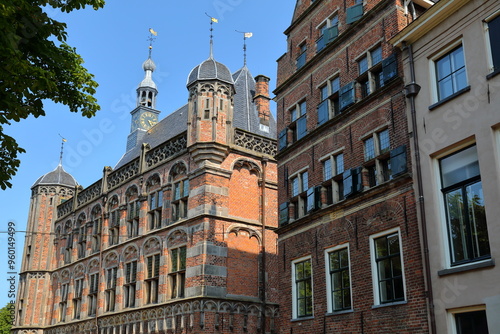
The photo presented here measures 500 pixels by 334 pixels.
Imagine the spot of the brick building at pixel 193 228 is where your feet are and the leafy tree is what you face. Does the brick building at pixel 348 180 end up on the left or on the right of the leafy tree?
left

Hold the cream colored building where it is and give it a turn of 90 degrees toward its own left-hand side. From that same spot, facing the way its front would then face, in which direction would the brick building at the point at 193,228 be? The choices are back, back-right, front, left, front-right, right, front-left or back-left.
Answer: back

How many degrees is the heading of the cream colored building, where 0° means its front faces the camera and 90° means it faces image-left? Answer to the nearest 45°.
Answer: approximately 45°

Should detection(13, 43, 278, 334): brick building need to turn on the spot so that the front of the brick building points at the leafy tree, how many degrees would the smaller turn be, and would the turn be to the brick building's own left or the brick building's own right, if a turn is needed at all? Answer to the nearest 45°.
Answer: approximately 45° to the brick building's own left

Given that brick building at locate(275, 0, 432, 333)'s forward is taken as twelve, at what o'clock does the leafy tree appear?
The leafy tree is roughly at 12 o'clock from the brick building.

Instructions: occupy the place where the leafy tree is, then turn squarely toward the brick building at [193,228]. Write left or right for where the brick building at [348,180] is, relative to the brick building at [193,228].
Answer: right

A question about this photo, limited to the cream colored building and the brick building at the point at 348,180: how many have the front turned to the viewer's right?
0

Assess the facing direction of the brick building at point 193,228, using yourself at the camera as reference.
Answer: facing the viewer and to the left of the viewer

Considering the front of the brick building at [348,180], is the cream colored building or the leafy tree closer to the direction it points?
the leafy tree

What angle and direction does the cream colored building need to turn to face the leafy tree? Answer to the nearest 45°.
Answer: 0° — it already faces it

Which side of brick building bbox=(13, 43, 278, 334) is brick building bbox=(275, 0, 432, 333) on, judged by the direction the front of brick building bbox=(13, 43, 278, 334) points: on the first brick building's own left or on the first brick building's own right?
on the first brick building's own left
